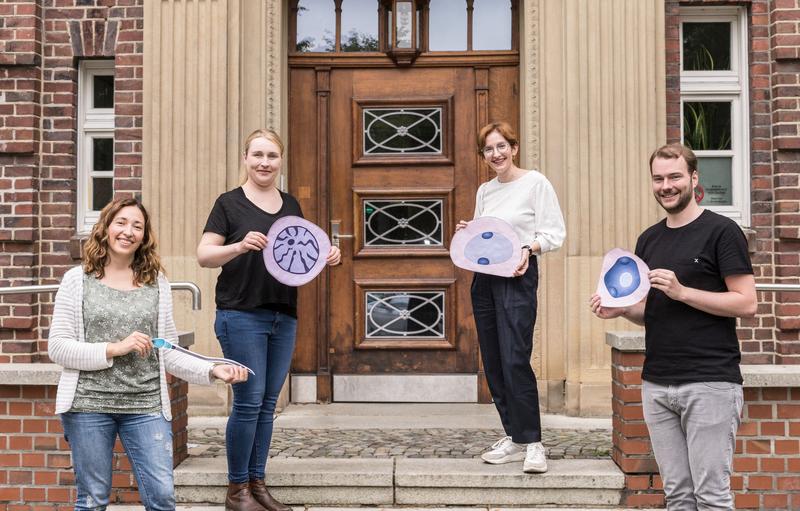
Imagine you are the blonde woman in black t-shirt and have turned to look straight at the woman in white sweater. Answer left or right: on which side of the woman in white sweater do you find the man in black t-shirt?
right

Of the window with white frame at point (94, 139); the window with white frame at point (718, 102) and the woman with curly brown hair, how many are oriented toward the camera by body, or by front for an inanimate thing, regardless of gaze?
3

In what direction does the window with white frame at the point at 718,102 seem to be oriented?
toward the camera

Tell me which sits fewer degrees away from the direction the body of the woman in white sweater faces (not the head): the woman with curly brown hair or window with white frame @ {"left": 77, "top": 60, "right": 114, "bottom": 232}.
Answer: the woman with curly brown hair

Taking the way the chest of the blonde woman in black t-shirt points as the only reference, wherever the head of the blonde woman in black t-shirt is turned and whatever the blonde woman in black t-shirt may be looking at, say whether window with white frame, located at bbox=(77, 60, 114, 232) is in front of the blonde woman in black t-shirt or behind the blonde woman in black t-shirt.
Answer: behind

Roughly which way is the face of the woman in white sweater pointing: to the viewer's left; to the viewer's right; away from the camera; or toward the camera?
toward the camera

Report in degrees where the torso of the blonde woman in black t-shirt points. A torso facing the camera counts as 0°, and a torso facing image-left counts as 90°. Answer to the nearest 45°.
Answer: approximately 315°

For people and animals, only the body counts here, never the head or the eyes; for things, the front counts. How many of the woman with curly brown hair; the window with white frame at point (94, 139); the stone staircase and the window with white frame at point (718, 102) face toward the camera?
4

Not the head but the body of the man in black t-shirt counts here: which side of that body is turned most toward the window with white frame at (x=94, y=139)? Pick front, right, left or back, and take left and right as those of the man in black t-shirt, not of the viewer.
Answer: right

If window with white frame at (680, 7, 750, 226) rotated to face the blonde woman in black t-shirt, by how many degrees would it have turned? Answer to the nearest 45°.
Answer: approximately 45° to its right

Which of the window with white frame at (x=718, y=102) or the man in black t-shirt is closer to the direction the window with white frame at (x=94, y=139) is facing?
the man in black t-shirt

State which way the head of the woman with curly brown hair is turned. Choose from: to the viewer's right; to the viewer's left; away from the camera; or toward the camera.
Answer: toward the camera

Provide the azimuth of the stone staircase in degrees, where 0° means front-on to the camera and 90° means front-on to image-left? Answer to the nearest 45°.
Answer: approximately 0°

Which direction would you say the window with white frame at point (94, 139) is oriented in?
toward the camera

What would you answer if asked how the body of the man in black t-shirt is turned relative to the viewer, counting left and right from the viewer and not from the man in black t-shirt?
facing the viewer and to the left of the viewer

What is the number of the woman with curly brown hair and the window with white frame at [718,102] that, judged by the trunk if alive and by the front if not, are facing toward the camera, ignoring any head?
2

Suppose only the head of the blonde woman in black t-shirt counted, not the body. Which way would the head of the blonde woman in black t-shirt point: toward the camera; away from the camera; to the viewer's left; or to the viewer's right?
toward the camera
